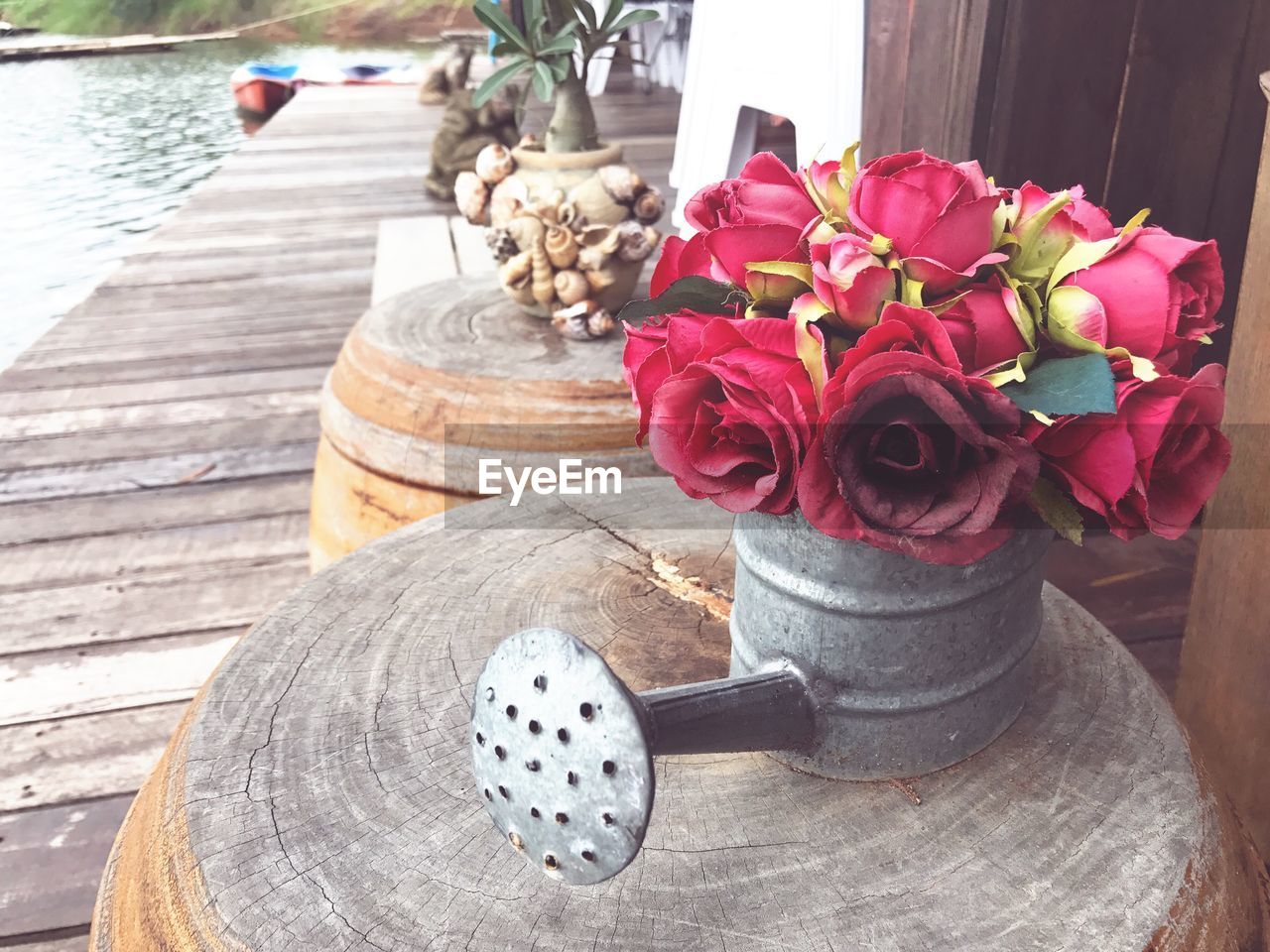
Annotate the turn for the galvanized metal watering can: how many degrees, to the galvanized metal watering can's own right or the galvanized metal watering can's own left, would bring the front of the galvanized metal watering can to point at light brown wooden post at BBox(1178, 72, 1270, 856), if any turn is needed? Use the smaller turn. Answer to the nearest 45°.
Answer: approximately 180°

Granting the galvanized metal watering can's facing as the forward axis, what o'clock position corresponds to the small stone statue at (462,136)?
The small stone statue is roughly at 4 o'clock from the galvanized metal watering can.

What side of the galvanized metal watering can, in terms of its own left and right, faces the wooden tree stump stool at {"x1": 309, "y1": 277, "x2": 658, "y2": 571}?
right

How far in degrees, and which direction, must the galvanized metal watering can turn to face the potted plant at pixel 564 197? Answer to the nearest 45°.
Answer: approximately 135° to its right

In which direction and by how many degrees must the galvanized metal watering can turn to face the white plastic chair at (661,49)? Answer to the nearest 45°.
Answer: approximately 135° to its right

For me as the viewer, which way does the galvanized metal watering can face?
facing the viewer and to the left of the viewer

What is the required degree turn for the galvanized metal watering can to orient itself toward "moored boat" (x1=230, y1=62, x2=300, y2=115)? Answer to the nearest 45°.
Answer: approximately 90° to its right
